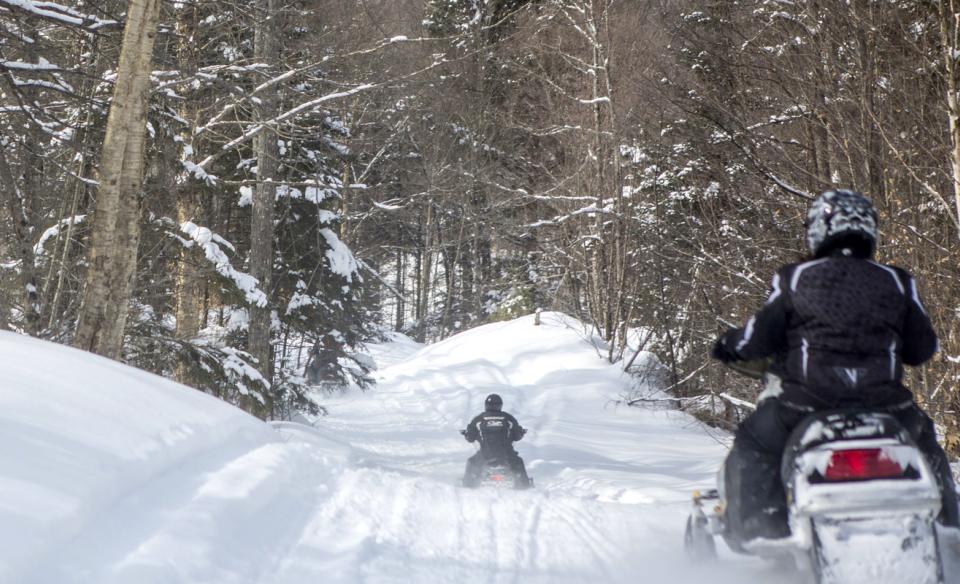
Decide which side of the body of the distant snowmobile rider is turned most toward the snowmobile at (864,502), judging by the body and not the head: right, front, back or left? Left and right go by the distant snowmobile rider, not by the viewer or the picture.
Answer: back

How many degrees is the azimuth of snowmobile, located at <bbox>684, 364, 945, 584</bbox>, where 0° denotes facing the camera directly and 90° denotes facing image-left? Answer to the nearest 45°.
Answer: approximately 180°

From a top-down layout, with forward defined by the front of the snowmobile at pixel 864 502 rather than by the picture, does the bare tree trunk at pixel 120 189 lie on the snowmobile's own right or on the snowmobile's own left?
on the snowmobile's own left

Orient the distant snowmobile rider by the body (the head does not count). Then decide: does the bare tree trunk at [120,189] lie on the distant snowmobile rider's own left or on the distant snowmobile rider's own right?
on the distant snowmobile rider's own left

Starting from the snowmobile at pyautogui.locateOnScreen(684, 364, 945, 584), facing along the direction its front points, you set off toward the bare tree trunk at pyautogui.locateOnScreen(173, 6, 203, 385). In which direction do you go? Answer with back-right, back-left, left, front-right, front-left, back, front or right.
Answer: front-left

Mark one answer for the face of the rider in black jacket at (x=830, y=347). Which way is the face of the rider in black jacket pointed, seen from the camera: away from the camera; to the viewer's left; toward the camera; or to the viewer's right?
away from the camera

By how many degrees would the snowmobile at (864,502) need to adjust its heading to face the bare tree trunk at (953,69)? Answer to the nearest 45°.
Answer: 0° — it already faces it

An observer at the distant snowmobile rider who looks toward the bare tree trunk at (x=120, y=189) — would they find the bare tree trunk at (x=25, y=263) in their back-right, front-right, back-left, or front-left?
front-right

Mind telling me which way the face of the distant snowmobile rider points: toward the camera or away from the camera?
away from the camera

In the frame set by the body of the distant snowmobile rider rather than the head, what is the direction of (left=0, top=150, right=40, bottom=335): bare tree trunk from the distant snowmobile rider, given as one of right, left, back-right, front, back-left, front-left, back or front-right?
left

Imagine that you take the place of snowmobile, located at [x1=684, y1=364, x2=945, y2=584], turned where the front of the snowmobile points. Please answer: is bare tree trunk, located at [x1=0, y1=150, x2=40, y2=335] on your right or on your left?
on your left

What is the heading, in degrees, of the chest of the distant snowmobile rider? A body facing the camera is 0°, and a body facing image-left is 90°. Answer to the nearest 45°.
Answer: approximately 180°

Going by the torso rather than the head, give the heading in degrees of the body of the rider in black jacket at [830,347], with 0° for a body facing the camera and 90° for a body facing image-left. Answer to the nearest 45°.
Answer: approximately 180°
